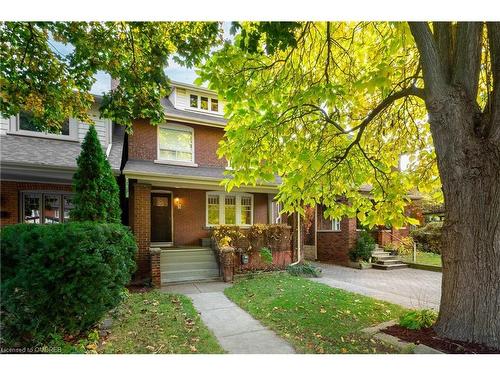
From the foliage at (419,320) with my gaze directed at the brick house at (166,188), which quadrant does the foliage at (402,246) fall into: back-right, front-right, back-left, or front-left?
front-right

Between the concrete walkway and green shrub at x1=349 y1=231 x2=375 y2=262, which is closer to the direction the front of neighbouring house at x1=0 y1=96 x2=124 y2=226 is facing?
the concrete walkway

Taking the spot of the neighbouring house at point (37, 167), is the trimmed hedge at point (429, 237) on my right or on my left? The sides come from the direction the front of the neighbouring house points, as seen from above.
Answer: on my left

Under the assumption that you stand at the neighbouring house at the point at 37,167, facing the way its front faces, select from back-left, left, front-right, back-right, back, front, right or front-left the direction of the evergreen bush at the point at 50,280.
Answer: front

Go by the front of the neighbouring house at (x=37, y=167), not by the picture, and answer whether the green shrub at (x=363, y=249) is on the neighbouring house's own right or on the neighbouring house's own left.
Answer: on the neighbouring house's own left

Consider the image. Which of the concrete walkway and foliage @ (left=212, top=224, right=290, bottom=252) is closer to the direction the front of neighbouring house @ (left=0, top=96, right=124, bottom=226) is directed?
the concrete walkway

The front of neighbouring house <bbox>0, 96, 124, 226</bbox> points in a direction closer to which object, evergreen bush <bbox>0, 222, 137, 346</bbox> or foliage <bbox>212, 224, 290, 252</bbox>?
the evergreen bush

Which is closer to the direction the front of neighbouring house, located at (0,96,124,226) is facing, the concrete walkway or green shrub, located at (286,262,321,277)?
the concrete walkway

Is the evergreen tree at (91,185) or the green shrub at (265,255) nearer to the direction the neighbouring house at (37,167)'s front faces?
the evergreen tree

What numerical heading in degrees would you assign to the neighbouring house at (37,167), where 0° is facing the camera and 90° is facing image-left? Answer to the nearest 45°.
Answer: approximately 0°
